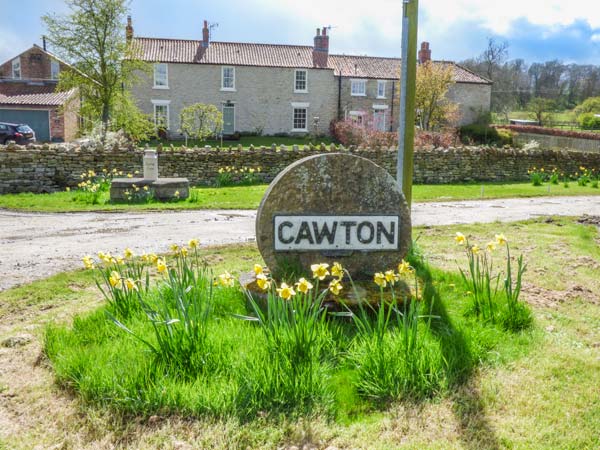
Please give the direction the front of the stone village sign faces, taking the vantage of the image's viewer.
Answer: facing the viewer

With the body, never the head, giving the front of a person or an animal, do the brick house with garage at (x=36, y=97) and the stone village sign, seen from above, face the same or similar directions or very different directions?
same or similar directions

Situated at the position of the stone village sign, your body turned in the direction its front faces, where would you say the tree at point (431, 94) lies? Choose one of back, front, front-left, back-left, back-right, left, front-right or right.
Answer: back

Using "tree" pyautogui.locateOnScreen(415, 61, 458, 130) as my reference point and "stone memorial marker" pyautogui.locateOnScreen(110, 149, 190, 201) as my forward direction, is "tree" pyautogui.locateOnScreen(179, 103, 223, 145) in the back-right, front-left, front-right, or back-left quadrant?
front-right

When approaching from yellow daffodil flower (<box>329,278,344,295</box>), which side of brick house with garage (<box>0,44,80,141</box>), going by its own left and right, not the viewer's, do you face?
front

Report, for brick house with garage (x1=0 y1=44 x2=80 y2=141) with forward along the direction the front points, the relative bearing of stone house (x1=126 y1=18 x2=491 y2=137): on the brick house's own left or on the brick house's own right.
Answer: on the brick house's own left

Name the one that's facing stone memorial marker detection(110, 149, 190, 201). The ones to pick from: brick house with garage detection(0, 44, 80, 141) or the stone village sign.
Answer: the brick house with garage

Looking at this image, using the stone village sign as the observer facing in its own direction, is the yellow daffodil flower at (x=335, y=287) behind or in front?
in front

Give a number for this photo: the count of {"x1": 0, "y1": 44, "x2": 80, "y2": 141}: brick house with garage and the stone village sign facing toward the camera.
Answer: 2

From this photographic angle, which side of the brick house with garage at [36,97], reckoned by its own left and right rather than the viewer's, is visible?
front

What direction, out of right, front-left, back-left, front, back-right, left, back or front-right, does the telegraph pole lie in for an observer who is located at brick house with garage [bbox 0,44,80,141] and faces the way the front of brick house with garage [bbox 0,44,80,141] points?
front

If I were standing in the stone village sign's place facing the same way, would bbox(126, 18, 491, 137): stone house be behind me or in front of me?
behind

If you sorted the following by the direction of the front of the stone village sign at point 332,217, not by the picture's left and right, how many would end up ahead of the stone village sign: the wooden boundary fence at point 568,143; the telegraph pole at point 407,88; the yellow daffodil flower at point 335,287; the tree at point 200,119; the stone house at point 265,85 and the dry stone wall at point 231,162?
1

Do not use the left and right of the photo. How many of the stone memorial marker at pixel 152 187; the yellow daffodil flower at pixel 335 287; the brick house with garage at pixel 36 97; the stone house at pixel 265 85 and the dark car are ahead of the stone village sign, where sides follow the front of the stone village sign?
1

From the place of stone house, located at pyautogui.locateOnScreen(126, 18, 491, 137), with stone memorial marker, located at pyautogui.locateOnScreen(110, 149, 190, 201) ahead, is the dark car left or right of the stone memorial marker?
right
